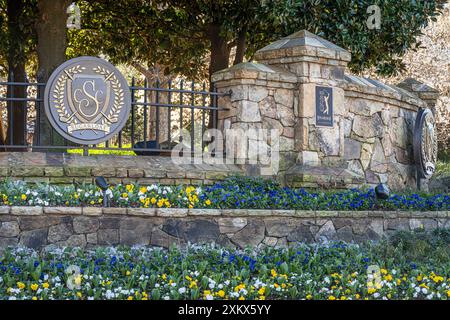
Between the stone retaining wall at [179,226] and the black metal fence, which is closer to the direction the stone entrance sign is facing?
the stone retaining wall

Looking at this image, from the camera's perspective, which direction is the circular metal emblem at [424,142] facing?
to the viewer's right

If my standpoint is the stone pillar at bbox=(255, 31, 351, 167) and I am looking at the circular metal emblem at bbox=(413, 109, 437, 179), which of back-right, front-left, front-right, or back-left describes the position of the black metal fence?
back-left

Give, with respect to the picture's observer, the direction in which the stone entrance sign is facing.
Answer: facing the viewer and to the right of the viewer

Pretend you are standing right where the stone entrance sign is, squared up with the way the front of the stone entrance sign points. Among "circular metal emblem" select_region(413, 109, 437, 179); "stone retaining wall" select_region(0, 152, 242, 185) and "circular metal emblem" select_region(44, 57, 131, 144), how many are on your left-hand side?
1

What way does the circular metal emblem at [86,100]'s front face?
toward the camera

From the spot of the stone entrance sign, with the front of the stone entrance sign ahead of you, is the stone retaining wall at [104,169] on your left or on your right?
on your right

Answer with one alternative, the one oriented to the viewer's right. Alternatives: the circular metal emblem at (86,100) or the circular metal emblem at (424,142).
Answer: the circular metal emblem at (424,142)

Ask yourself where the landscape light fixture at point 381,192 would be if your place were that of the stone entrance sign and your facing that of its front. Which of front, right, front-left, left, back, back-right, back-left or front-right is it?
front

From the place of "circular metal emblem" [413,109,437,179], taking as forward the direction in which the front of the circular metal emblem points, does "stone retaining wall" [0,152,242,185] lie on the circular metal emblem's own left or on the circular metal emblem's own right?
on the circular metal emblem's own right

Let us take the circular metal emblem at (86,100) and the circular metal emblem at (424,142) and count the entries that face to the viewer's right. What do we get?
1

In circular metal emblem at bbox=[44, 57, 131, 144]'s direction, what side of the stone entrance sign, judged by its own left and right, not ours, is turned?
right

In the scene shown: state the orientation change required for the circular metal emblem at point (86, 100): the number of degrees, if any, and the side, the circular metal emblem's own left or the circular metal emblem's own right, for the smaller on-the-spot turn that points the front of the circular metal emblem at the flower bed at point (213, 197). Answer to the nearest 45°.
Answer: approximately 45° to the circular metal emblem's own left

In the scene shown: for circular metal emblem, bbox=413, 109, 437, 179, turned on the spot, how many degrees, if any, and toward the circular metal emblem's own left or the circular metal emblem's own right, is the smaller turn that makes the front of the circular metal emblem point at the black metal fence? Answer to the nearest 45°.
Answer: approximately 135° to the circular metal emblem's own right

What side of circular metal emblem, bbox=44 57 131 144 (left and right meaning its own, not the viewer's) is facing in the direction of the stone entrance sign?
left
